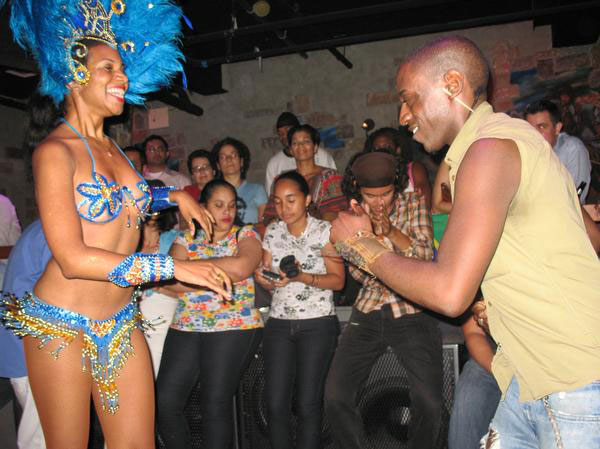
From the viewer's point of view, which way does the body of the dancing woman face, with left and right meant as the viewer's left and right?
facing the viewer and to the right of the viewer

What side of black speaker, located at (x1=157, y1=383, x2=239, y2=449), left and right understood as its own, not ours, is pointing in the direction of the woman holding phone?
left

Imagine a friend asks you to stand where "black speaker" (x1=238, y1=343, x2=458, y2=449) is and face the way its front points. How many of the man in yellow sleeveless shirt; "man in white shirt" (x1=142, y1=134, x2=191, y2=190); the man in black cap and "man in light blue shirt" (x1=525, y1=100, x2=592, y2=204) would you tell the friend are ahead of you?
1

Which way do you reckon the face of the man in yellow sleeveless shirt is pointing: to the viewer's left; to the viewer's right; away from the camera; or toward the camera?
to the viewer's left

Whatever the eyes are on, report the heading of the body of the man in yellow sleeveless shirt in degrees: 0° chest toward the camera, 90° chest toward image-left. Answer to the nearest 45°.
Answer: approximately 90°

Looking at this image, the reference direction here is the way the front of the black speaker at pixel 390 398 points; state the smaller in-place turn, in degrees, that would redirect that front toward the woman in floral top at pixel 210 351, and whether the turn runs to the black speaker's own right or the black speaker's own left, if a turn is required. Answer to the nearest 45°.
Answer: approximately 90° to the black speaker's own right

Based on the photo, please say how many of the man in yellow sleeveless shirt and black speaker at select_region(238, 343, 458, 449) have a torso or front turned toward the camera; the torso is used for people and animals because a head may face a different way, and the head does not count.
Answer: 1

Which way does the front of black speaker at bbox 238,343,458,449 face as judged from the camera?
facing the viewer
